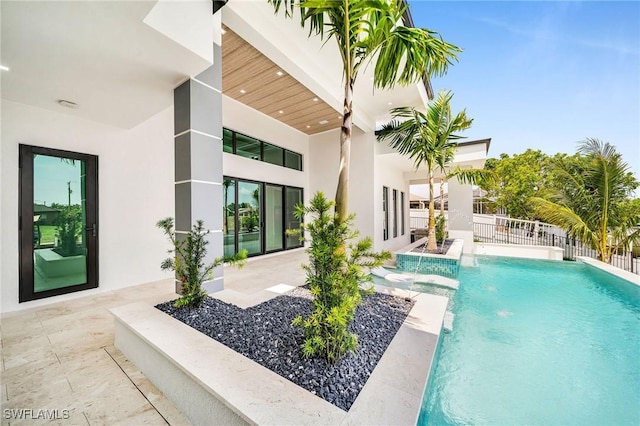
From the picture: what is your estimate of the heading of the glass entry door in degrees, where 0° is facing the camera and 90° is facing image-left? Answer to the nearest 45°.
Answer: approximately 315°

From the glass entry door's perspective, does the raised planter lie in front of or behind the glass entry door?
in front

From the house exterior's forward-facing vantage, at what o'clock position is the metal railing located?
The metal railing is roughly at 10 o'clock from the house exterior.

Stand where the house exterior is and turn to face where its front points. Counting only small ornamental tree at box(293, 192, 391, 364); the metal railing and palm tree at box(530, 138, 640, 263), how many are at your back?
0

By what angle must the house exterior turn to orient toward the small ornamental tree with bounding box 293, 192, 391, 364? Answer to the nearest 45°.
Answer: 0° — it already faces it

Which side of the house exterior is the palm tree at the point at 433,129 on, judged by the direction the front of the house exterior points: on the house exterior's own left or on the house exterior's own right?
on the house exterior's own left

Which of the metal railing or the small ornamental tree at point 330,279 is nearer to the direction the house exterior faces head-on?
the small ornamental tree

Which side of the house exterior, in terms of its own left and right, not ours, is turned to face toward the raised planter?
front

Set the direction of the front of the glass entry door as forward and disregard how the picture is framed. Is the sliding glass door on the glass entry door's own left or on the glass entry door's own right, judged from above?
on the glass entry door's own left

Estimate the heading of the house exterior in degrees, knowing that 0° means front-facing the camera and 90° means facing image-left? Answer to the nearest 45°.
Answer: approximately 315°

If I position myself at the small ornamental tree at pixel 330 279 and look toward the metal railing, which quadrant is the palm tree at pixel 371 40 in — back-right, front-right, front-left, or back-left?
front-left

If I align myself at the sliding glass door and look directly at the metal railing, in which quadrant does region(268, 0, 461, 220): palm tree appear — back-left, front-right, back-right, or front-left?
front-right

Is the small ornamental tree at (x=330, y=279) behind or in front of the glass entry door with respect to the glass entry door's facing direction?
in front
